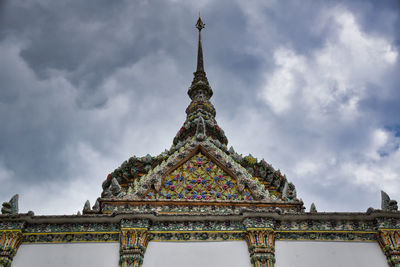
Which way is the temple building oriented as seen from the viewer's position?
toward the camera
